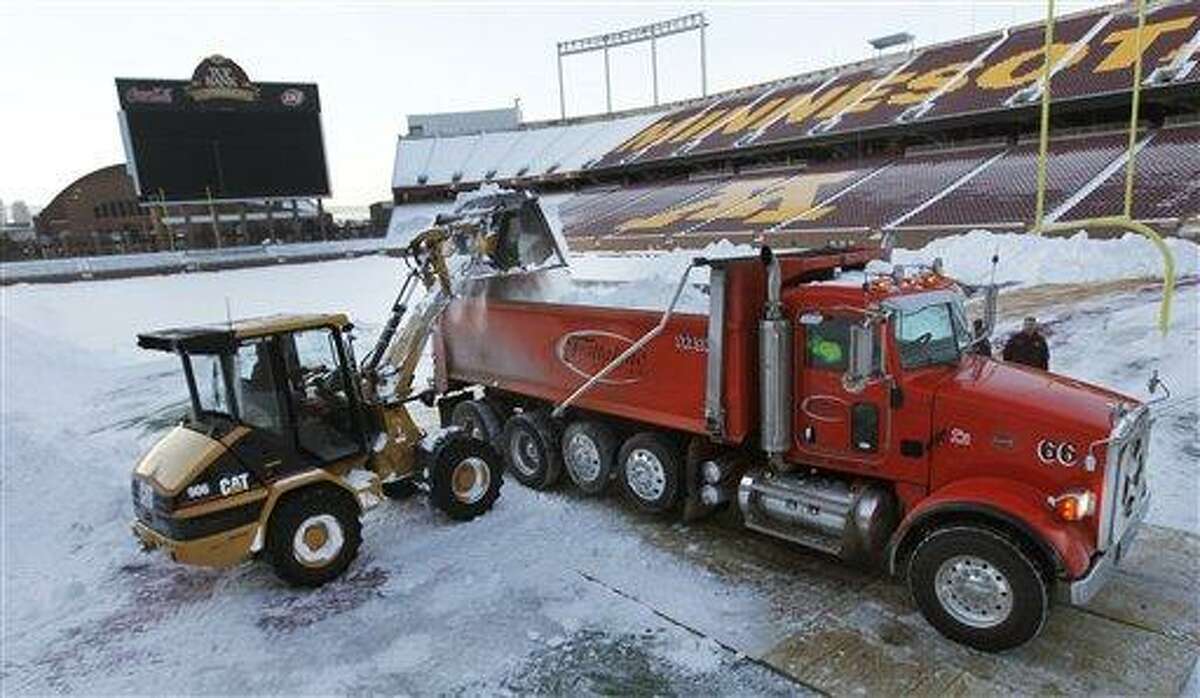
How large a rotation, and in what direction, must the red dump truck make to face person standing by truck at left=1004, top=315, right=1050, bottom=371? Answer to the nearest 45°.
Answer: approximately 90° to its left

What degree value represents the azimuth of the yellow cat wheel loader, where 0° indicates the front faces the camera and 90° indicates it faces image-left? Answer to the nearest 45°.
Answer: approximately 225°

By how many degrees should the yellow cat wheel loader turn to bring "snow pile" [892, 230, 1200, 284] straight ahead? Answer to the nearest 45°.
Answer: approximately 45° to its right

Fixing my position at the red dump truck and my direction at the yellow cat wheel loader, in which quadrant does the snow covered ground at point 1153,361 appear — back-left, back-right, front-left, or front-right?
back-right
